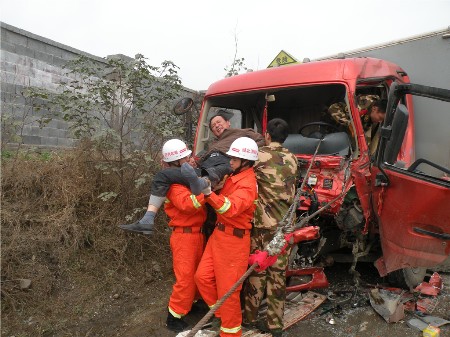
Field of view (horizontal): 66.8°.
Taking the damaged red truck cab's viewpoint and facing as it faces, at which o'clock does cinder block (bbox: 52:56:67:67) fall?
The cinder block is roughly at 2 o'clock from the damaged red truck cab.

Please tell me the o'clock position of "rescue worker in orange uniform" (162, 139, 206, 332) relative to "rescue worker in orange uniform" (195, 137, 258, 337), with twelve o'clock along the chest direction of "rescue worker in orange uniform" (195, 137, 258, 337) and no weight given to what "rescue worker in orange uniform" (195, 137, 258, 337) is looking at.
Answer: "rescue worker in orange uniform" (162, 139, 206, 332) is roughly at 1 o'clock from "rescue worker in orange uniform" (195, 137, 258, 337).

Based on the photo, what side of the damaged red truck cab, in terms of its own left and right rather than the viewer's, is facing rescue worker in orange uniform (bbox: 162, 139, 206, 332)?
front

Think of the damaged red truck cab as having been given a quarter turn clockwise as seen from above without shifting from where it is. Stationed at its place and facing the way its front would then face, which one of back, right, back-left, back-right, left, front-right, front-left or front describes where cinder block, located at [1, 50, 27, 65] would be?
front-left

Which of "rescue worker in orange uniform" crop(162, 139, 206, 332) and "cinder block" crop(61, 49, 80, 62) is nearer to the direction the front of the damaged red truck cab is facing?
the rescue worker in orange uniform

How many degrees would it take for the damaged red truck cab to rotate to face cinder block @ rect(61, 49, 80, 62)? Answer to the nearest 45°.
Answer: approximately 45° to its right

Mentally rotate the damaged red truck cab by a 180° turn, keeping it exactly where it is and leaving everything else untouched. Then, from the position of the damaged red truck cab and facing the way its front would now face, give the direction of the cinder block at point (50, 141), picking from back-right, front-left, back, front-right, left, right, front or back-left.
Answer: back-left

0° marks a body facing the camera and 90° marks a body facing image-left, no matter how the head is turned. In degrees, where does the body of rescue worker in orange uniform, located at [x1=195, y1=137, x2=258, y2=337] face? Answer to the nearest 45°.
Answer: approximately 90°

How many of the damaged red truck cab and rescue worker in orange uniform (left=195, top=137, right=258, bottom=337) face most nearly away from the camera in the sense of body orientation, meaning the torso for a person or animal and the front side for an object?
0

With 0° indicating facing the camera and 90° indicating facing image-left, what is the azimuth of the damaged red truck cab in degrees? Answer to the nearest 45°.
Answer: approximately 45°

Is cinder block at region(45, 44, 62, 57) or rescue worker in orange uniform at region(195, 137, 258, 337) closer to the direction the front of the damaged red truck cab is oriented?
the rescue worker in orange uniform

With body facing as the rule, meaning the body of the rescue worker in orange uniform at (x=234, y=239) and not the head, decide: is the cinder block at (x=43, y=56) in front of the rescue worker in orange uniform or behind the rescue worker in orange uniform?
in front
